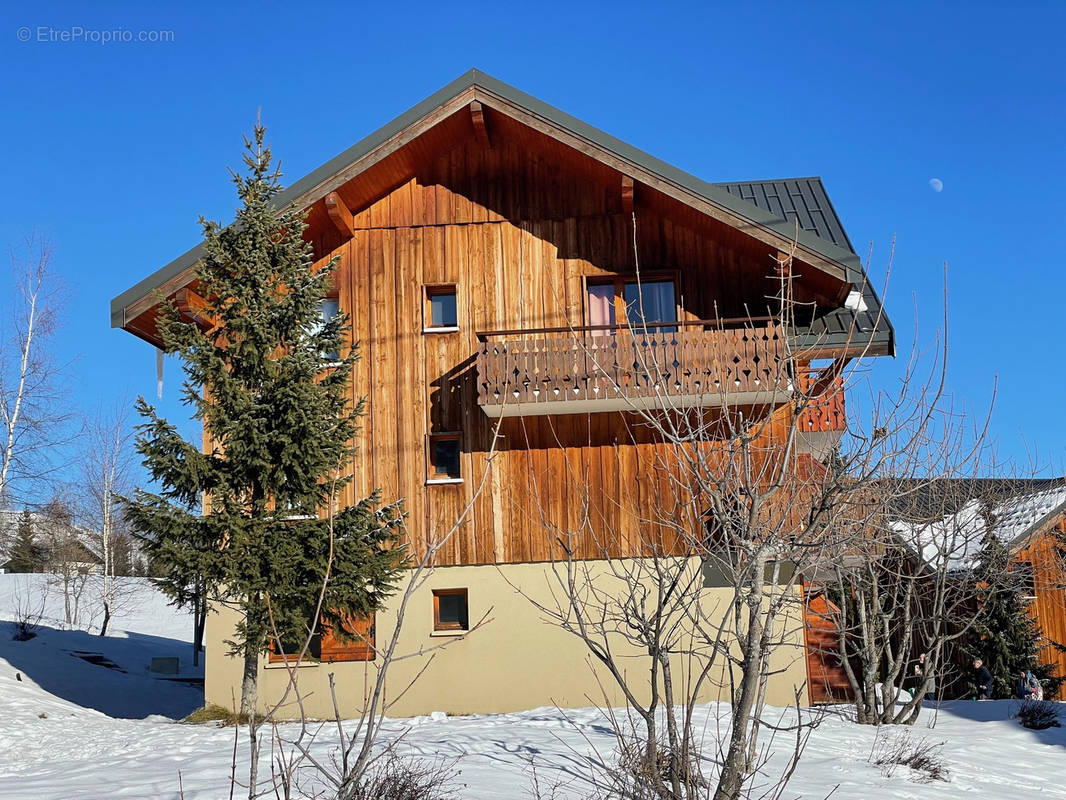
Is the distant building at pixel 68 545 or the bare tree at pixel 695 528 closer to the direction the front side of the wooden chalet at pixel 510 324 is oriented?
the bare tree

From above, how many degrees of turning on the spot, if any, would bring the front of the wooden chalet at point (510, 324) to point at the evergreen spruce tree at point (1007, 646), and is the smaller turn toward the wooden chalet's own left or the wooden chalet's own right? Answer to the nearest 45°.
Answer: approximately 135° to the wooden chalet's own left

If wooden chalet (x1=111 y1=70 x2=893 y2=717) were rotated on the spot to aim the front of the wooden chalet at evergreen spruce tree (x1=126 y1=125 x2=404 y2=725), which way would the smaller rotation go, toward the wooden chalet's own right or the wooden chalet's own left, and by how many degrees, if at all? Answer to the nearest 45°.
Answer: approximately 45° to the wooden chalet's own right

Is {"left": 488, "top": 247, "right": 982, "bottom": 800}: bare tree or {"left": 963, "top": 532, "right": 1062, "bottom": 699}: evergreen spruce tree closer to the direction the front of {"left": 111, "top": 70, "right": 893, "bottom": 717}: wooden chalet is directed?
the bare tree

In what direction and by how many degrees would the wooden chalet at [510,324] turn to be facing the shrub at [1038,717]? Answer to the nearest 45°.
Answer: approximately 45° to its left

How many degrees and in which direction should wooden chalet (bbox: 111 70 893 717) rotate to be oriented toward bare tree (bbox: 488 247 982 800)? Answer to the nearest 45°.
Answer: approximately 45° to its left

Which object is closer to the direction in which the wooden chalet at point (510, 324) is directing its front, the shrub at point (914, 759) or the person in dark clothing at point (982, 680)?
the shrub

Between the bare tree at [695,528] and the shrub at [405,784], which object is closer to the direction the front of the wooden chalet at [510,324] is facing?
the shrub

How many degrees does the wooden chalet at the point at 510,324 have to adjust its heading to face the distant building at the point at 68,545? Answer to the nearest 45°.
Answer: approximately 135° to its right

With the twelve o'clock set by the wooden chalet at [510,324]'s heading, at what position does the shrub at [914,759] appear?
The shrub is roughly at 11 o'clock from the wooden chalet.

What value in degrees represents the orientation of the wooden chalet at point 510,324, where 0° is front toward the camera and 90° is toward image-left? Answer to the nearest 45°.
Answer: approximately 0°

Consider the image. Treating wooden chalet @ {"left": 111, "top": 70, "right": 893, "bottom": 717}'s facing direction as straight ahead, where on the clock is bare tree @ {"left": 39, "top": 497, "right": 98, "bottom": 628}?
The bare tree is roughly at 5 o'clock from the wooden chalet.

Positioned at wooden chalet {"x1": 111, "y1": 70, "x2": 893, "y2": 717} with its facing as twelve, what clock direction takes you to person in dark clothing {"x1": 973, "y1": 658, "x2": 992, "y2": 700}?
The person in dark clothing is roughly at 8 o'clock from the wooden chalet.
